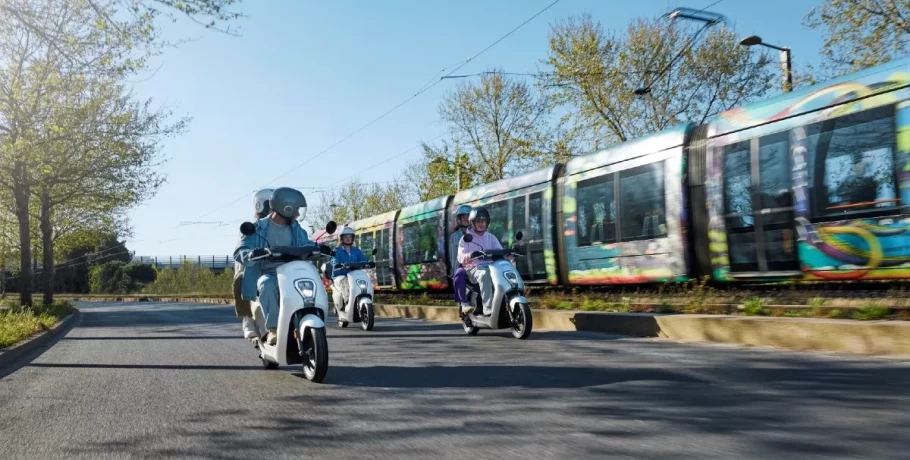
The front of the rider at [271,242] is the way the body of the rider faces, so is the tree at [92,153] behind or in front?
behind

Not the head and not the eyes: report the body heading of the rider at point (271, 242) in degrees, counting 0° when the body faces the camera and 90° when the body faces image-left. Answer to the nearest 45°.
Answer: approximately 315°

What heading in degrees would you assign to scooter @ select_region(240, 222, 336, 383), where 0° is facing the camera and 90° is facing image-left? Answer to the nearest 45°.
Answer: approximately 315°

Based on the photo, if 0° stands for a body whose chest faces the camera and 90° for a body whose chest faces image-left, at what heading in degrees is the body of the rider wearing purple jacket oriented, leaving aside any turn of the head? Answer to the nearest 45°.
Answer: approximately 315°
